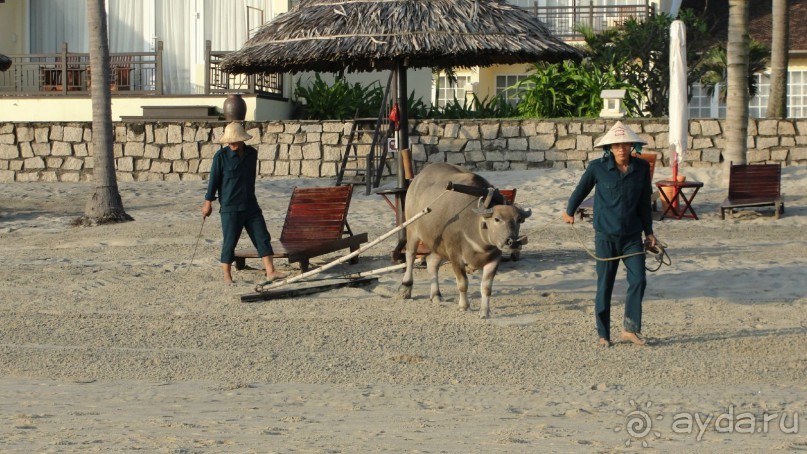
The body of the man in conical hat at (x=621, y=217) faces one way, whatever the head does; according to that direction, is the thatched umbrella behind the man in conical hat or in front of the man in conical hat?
behind

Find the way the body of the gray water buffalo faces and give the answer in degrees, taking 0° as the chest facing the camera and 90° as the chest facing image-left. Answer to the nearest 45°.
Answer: approximately 315°

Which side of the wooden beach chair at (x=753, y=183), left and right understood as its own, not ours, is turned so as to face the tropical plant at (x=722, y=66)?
back

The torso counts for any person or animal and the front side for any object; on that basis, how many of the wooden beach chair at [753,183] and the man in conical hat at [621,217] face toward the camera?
2

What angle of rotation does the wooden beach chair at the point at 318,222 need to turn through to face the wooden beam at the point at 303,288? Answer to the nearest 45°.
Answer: approximately 45° to its left

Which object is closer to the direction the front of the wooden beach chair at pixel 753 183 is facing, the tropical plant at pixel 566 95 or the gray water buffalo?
the gray water buffalo

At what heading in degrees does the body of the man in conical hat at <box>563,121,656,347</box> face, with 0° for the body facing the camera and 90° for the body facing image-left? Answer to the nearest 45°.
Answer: approximately 0°

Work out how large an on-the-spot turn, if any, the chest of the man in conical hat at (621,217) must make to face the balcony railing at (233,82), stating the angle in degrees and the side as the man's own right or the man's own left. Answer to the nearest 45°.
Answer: approximately 135° to the man's own right

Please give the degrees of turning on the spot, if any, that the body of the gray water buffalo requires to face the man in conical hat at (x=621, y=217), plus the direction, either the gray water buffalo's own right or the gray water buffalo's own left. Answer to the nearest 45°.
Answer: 0° — it already faces them

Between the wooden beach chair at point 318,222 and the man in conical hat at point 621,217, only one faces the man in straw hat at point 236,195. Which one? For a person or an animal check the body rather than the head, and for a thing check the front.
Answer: the wooden beach chair

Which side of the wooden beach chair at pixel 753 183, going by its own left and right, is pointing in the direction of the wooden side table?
right
